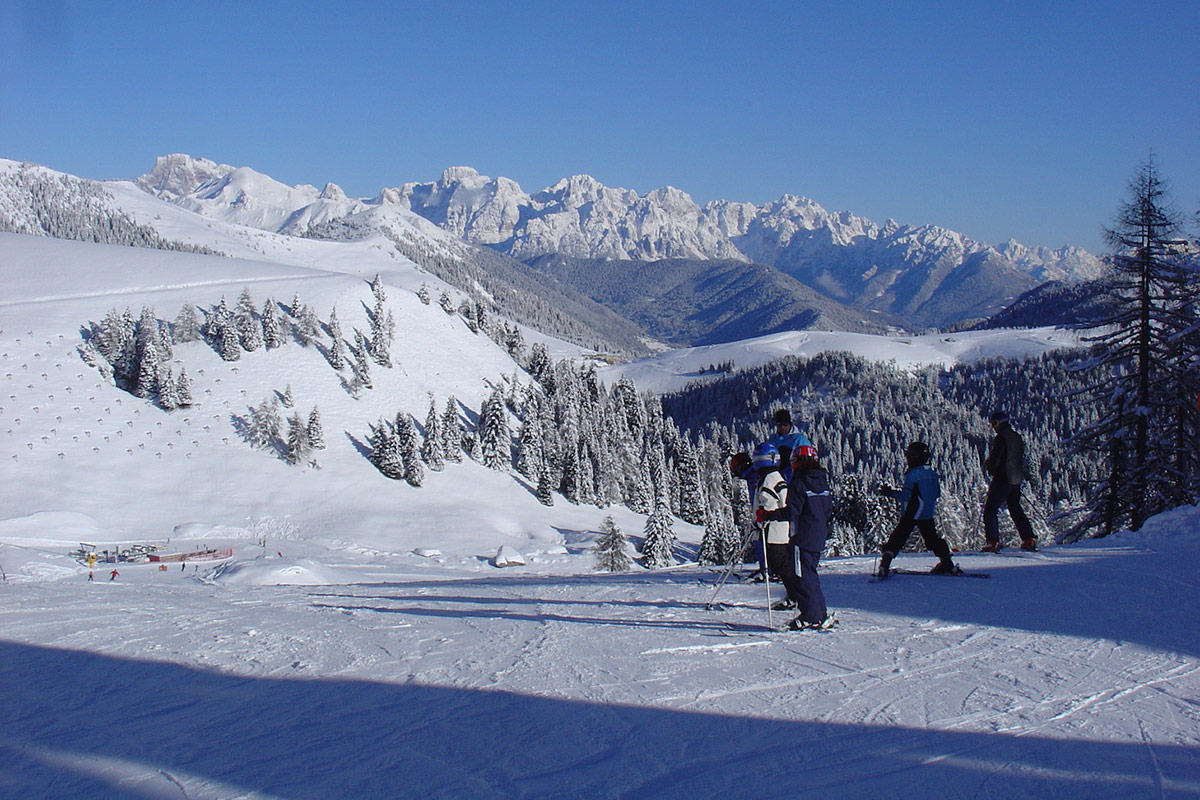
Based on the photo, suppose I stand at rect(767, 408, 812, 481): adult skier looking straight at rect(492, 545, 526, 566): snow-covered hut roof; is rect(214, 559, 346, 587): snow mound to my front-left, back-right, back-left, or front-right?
front-left

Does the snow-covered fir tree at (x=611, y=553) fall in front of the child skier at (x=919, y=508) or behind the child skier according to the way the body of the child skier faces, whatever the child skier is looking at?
in front

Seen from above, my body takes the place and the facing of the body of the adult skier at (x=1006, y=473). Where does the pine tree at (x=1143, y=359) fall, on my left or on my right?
on my right

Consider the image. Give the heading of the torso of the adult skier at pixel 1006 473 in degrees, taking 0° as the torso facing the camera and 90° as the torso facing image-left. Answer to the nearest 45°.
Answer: approximately 90°

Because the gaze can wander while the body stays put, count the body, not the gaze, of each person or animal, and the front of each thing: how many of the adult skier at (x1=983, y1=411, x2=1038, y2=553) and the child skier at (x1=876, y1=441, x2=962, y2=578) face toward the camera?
0

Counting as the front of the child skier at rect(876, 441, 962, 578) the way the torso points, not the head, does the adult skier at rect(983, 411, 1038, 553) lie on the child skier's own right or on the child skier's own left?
on the child skier's own right

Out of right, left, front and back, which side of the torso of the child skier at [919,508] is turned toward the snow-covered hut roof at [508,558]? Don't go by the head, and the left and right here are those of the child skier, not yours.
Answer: front

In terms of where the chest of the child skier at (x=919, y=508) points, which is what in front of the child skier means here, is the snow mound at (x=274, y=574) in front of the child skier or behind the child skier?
in front

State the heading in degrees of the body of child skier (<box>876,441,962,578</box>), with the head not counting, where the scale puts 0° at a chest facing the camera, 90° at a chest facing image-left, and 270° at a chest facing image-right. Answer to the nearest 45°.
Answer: approximately 135°
